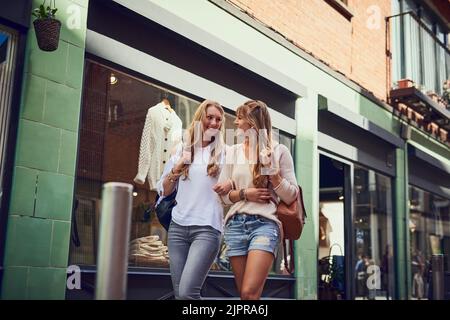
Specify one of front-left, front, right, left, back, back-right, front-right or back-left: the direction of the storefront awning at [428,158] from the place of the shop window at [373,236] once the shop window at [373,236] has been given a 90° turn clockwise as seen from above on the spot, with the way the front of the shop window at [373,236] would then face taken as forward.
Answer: back

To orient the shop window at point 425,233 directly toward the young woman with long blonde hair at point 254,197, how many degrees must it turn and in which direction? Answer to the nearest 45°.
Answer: approximately 45° to its right

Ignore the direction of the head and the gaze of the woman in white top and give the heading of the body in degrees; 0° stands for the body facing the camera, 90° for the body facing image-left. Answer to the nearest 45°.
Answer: approximately 0°

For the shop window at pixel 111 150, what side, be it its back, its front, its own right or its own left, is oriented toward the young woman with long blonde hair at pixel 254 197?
front

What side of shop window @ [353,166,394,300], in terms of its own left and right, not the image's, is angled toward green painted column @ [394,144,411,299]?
left

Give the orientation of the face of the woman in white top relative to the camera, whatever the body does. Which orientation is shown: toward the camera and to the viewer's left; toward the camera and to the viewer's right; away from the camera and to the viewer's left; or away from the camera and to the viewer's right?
toward the camera and to the viewer's right

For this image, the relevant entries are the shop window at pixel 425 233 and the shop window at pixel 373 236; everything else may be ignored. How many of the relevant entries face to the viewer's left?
0

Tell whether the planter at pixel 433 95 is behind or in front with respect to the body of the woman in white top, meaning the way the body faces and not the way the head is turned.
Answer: behind

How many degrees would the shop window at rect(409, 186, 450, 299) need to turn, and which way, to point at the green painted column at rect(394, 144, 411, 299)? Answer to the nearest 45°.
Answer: approximately 45° to its right
